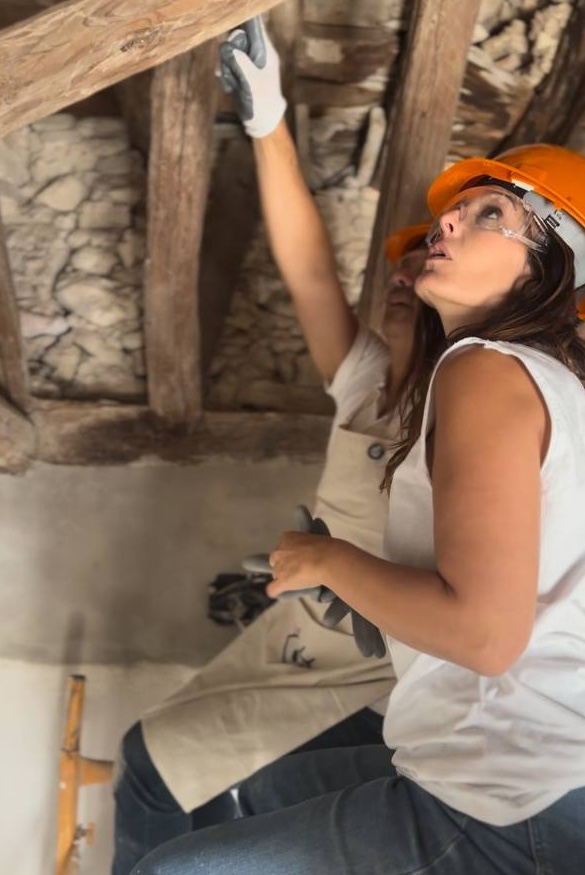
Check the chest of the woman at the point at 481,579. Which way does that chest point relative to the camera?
to the viewer's left

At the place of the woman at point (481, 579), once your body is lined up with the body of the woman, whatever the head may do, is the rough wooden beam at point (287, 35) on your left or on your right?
on your right

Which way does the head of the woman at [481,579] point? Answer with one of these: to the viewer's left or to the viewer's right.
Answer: to the viewer's left

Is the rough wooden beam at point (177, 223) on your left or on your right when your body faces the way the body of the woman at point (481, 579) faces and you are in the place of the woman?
on your right

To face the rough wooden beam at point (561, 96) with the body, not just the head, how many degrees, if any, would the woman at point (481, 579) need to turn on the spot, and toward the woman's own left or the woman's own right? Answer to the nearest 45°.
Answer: approximately 90° to the woman's own right

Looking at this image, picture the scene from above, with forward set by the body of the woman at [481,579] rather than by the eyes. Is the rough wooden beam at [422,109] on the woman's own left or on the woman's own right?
on the woman's own right

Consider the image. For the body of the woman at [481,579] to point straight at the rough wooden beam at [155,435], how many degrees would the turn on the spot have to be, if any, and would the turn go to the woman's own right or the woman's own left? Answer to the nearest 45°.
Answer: approximately 45° to the woman's own right
